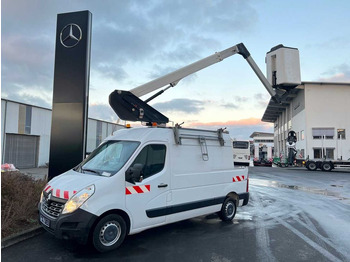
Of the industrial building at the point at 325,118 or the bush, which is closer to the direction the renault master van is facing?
the bush

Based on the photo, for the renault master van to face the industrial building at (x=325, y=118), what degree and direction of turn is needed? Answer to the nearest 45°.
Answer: approximately 180°

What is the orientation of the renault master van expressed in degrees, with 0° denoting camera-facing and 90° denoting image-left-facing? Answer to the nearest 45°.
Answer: approximately 45°

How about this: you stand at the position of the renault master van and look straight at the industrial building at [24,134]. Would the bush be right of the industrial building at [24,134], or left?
left

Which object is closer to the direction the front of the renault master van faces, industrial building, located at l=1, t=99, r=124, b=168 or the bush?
the bush

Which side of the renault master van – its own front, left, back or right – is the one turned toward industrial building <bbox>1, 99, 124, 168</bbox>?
right
